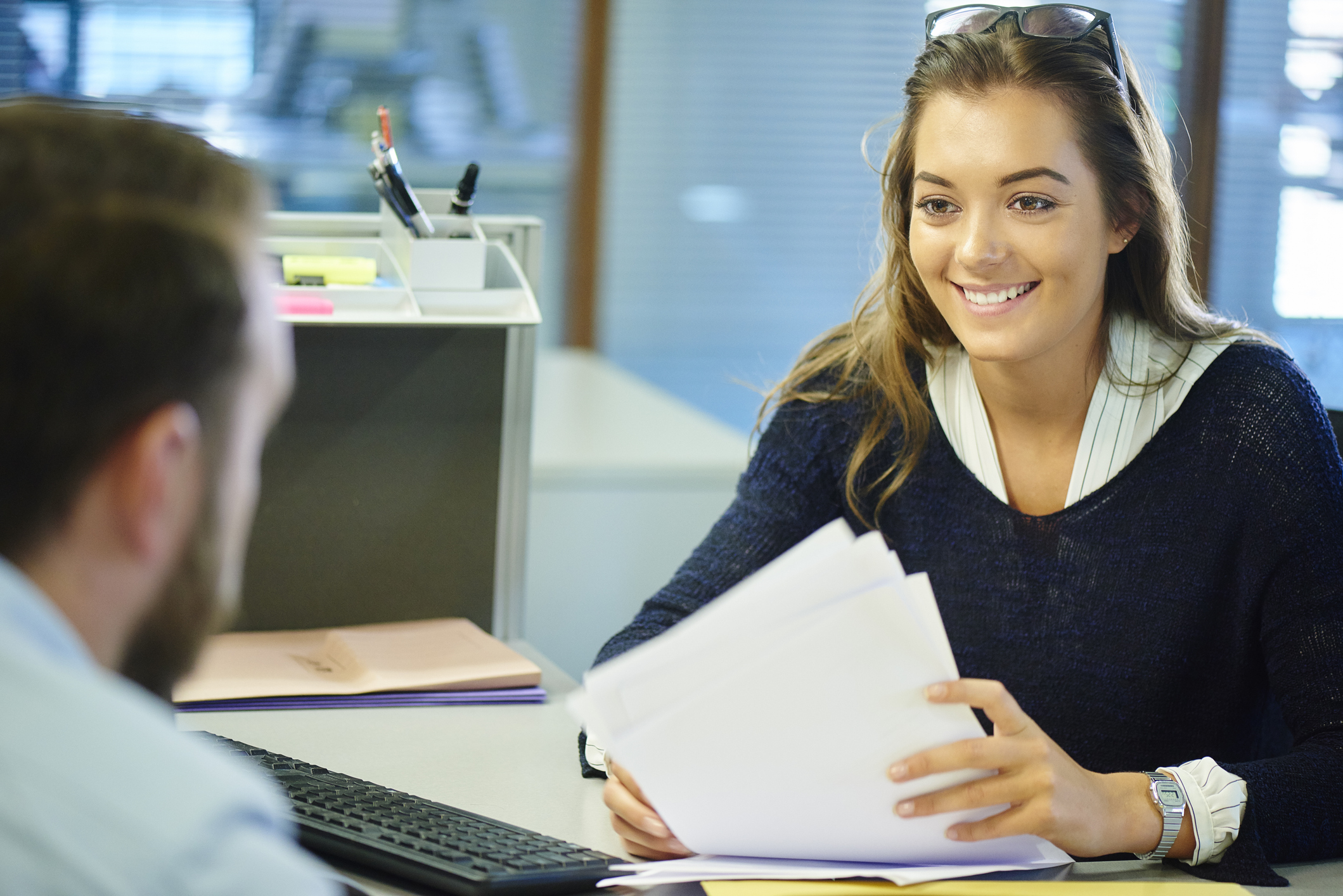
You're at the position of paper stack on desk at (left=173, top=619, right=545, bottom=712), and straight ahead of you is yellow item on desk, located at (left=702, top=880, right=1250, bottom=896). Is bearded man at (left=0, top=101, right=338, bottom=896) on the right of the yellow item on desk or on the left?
right

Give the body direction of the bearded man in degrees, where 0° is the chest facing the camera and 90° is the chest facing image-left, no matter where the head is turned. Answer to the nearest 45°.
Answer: approximately 225°

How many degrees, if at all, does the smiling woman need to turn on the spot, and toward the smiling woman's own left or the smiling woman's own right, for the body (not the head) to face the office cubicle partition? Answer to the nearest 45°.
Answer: approximately 45° to the smiling woman's own right

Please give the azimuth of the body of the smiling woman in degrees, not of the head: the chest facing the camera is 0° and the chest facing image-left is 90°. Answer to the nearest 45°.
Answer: approximately 45°

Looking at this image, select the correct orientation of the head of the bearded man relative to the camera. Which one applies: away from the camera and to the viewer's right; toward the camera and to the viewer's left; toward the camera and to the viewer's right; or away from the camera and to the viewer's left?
away from the camera and to the viewer's right

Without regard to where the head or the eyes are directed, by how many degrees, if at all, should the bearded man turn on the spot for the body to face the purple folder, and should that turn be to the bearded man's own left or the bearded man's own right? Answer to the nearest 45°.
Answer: approximately 45° to the bearded man's own left

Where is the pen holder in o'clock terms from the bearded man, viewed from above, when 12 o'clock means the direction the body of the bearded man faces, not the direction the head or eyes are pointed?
The pen holder is roughly at 11 o'clock from the bearded man.
